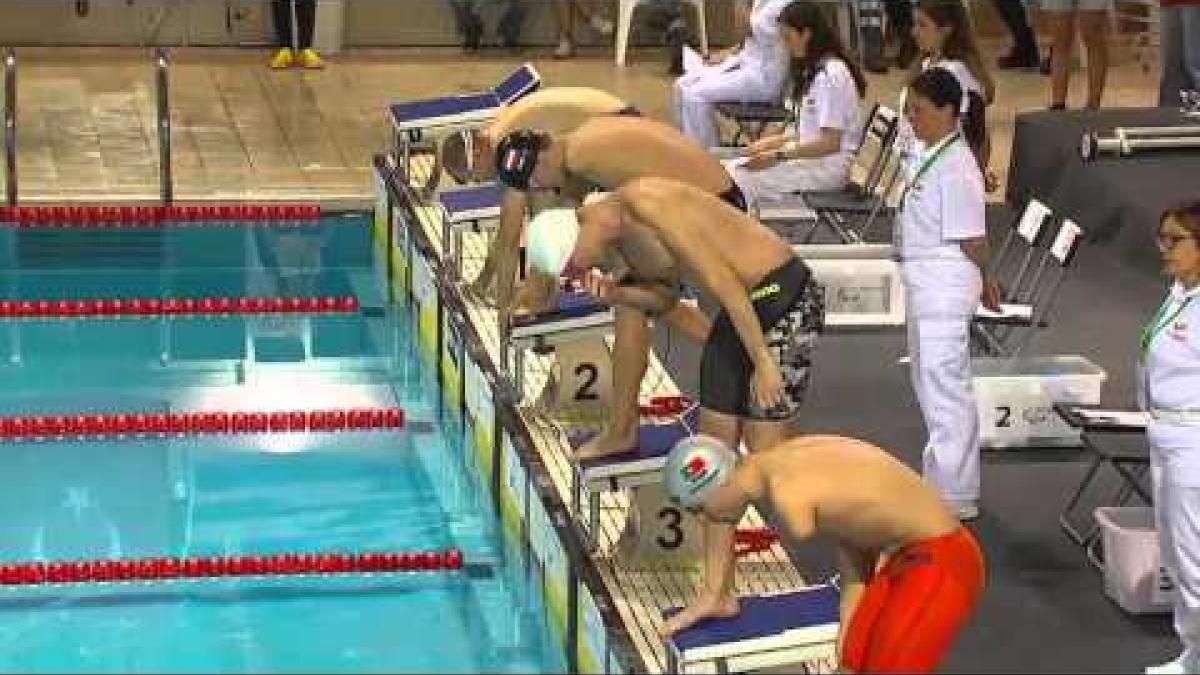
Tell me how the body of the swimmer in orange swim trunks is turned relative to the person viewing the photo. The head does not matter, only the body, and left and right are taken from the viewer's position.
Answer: facing to the left of the viewer

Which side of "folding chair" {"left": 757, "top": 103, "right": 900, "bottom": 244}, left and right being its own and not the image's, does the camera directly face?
left

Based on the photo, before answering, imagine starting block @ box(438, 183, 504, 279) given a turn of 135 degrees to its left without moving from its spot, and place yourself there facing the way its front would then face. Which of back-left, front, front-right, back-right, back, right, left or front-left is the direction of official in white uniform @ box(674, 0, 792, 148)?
left

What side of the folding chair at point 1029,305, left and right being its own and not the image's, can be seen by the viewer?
left

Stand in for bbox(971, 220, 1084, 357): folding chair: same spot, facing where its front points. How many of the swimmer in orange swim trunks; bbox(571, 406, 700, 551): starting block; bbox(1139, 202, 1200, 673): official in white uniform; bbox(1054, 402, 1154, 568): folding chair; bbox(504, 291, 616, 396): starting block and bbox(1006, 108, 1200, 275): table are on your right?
1

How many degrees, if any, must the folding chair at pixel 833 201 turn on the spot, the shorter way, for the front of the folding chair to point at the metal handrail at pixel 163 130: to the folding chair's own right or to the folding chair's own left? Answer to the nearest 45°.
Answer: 0° — it already faces it

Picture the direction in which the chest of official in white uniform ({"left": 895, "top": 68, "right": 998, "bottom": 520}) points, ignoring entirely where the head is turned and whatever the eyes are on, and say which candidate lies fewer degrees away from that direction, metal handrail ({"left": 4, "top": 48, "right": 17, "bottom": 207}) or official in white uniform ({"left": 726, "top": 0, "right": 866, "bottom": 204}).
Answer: the metal handrail

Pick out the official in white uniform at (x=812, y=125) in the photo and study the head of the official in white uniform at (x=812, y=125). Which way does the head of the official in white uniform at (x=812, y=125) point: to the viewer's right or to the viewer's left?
to the viewer's left

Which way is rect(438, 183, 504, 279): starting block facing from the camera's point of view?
to the viewer's left

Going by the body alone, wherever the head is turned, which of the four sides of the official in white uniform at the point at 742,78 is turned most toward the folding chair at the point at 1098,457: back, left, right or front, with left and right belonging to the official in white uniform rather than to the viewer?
left
